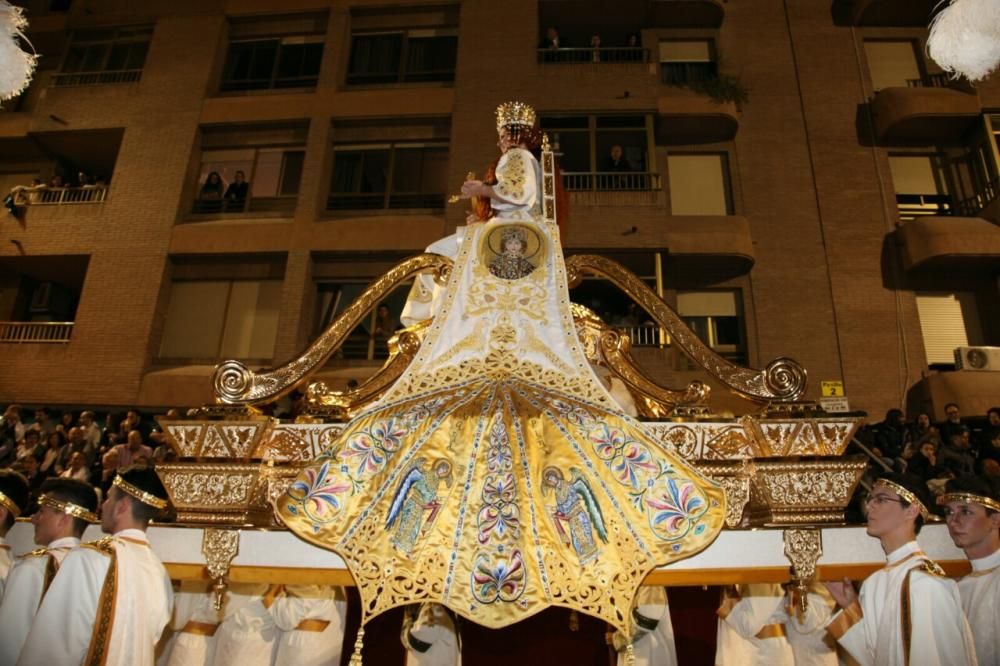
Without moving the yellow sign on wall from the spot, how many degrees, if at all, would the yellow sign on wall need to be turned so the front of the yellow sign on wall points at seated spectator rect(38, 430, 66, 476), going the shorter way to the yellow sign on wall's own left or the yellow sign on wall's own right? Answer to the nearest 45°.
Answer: approximately 45° to the yellow sign on wall's own right

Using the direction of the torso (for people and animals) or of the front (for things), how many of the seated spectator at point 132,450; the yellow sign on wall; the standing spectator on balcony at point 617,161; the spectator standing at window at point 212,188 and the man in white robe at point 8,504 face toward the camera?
4

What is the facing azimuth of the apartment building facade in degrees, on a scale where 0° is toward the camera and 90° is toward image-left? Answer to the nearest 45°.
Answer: approximately 0°

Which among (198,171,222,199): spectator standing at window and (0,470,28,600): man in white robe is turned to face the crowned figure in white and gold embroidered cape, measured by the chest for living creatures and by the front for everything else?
the spectator standing at window

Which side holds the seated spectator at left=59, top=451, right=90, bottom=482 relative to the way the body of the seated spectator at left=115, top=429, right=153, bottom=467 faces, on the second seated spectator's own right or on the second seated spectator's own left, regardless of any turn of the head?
on the second seated spectator's own right

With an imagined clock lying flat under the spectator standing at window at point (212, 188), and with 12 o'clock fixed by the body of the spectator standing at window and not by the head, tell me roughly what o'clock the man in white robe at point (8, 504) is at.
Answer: The man in white robe is roughly at 12 o'clock from the spectator standing at window.

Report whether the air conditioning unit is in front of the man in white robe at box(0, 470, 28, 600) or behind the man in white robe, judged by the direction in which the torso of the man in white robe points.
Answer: behind

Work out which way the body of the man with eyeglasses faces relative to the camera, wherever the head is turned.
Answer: to the viewer's left
